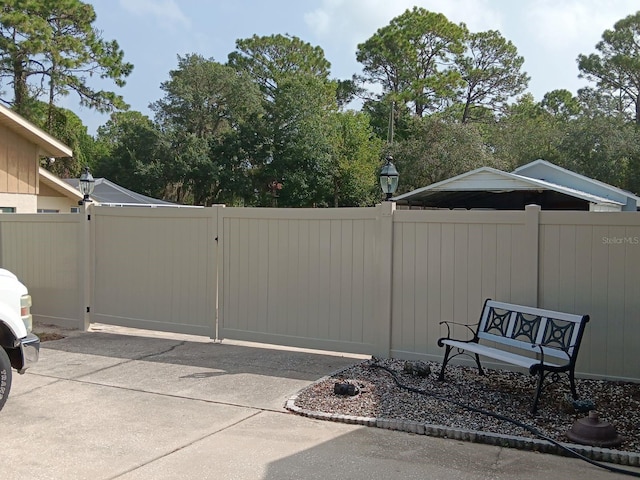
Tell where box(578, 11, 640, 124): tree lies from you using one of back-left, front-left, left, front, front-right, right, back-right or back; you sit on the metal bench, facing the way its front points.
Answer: back-right

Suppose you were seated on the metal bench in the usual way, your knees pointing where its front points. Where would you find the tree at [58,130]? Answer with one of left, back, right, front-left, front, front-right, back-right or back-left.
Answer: right

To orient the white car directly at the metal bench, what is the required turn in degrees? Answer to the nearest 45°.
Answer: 0° — it already faces it

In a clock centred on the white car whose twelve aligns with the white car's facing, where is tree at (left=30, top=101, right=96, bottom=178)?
The tree is roughly at 9 o'clock from the white car.

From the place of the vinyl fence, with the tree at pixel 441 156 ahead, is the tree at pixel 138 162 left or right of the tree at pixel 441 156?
left

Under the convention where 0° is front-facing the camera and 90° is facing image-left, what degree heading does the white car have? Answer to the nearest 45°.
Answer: approximately 270°

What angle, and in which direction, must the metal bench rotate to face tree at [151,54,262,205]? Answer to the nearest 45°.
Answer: approximately 90° to its right

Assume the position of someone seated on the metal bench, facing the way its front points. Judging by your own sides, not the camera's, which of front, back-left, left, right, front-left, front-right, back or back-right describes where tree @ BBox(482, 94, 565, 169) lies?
back-right

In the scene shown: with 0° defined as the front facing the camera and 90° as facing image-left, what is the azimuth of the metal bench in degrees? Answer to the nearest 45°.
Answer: approximately 45°

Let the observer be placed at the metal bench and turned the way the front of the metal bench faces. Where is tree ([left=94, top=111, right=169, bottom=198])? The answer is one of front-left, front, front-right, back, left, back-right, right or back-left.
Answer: right

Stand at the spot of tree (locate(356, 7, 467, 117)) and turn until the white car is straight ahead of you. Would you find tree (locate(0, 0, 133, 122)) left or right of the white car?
right

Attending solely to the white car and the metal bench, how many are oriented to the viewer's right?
1
